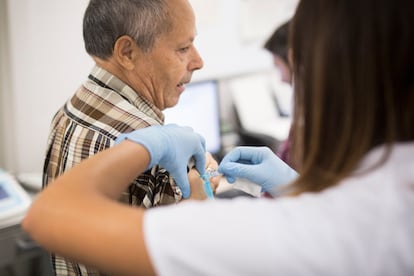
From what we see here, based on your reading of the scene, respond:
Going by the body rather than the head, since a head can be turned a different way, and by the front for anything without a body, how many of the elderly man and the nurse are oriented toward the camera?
0

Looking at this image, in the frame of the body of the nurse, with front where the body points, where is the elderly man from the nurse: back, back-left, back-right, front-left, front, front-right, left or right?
front

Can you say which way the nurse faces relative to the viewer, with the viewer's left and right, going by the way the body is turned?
facing away from the viewer and to the left of the viewer

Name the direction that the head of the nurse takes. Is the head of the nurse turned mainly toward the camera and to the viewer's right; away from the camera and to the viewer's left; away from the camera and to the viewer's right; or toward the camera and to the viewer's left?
away from the camera and to the viewer's left

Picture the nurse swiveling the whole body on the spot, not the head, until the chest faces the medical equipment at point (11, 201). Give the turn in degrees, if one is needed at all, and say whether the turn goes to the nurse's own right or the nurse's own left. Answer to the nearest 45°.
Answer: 0° — they already face it

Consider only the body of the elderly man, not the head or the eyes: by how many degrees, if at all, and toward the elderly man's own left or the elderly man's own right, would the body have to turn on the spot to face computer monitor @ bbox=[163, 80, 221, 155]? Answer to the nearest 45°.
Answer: approximately 45° to the elderly man's own left

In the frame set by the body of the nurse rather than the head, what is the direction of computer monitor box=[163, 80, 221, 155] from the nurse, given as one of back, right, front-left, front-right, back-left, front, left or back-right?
front-right

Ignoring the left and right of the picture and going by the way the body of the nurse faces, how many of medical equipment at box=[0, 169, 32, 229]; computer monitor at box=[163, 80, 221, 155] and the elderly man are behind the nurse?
0

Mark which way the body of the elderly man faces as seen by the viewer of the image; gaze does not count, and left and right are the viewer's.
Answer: facing away from the viewer and to the right of the viewer
